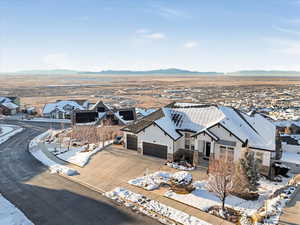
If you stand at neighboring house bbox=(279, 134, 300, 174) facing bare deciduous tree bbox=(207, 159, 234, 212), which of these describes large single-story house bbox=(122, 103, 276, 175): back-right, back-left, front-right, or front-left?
front-right

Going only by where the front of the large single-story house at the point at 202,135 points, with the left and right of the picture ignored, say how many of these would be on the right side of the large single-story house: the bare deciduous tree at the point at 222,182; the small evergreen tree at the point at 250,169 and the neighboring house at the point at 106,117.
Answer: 1

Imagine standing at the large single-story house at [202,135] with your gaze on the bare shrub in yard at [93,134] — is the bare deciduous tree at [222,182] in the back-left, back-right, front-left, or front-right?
back-left

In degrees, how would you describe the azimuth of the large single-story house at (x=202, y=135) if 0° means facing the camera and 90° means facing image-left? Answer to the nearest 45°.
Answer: approximately 45°

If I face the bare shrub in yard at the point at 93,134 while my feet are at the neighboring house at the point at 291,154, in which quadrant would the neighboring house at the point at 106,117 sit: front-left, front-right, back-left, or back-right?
front-right

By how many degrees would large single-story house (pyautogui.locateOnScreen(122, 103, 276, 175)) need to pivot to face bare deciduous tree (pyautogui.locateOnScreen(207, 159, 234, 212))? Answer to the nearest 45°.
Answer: approximately 45° to its left

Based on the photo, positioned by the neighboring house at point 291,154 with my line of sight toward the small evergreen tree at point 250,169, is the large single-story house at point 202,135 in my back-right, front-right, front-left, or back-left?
front-right

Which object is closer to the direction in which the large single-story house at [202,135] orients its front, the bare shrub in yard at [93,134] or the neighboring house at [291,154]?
the bare shrub in yard

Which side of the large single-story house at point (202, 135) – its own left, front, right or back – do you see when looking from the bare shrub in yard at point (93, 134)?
right

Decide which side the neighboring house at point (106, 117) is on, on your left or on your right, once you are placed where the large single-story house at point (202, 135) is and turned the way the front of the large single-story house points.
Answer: on your right

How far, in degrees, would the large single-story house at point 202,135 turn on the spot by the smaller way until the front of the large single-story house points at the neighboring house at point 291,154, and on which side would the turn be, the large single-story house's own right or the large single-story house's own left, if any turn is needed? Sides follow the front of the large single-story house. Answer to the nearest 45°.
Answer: approximately 135° to the large single-story house's own left
